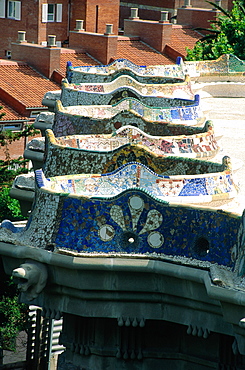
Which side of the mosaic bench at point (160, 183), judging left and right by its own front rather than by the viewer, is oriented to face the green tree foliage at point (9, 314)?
back
